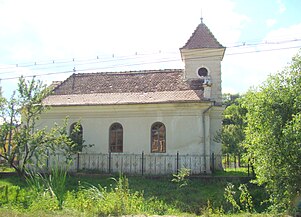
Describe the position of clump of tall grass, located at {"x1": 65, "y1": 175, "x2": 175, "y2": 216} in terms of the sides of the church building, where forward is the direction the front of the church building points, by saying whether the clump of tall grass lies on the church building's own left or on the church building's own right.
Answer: on the church building's own right

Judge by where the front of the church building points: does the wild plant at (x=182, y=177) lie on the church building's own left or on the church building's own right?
on the church building's own right

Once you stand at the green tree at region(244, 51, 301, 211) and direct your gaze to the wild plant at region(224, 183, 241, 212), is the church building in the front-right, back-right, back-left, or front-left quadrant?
front-right

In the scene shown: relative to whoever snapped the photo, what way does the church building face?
facing to the right of the viewer

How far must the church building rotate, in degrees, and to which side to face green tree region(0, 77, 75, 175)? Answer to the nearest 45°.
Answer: approximately 135° to its right

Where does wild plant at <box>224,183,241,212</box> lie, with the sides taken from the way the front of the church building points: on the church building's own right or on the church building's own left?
on the church building's own right

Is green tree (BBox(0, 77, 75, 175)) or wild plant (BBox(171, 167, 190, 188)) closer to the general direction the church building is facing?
the wild plant

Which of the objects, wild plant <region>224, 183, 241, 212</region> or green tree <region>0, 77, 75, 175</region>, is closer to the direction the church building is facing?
the wild plant

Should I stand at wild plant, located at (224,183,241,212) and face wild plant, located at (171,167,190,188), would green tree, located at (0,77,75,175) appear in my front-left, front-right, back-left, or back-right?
front-left

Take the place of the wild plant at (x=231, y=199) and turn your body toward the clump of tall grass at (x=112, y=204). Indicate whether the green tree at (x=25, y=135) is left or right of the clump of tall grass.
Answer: right
